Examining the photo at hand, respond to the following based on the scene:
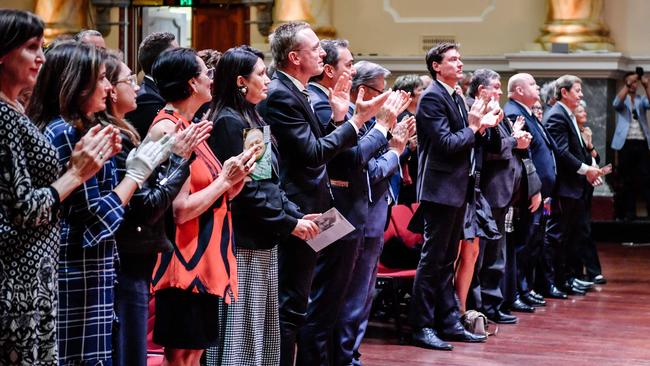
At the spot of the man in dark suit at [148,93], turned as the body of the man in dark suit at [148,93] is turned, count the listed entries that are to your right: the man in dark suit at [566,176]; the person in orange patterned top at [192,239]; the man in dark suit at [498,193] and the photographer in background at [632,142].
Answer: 1

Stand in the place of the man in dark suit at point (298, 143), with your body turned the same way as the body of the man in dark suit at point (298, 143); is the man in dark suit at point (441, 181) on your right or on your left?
on your left

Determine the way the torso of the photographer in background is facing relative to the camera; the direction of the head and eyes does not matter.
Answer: toward the camera

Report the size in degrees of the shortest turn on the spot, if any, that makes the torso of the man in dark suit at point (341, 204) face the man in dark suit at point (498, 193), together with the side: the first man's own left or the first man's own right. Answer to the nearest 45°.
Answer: approximately 45° to the first man's own left

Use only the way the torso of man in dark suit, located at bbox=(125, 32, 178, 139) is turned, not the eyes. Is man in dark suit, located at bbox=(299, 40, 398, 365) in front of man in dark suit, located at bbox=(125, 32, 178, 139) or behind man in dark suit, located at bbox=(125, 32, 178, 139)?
in front

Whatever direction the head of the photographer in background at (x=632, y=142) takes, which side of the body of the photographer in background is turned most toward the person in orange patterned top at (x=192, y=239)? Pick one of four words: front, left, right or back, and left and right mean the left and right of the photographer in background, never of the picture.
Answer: front

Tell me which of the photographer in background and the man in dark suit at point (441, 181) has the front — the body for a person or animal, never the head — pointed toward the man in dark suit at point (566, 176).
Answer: the photographer in background
